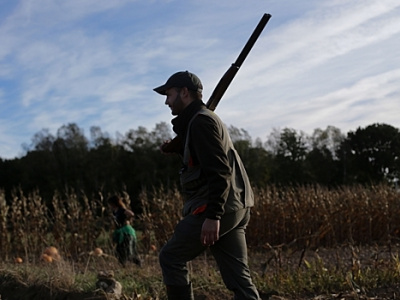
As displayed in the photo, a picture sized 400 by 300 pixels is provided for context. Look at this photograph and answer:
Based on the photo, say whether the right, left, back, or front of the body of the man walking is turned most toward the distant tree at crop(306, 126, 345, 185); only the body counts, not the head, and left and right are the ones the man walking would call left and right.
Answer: right

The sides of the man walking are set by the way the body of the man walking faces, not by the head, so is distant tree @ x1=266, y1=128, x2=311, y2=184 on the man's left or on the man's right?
on the man's right

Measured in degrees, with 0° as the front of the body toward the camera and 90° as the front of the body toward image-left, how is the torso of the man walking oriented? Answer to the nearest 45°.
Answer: approximately 90°

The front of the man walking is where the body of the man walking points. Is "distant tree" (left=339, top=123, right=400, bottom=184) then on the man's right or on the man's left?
on the man's right
